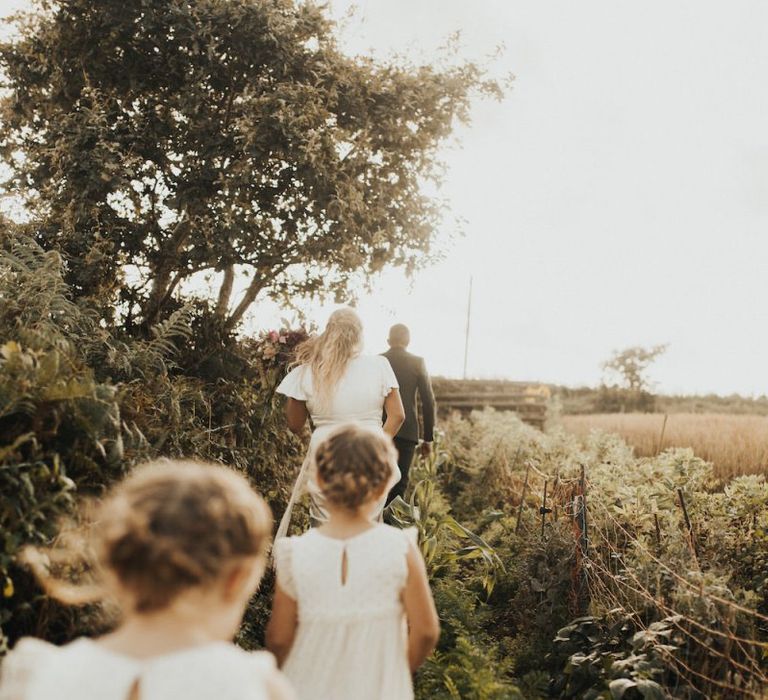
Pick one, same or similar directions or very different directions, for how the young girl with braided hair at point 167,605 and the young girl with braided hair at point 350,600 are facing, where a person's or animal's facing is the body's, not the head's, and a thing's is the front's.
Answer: same or similar directions

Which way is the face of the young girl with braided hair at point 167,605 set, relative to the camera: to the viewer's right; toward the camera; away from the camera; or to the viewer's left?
away from the camera

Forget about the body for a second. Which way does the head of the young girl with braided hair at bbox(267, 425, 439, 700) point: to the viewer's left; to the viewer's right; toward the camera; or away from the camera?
away from the camera

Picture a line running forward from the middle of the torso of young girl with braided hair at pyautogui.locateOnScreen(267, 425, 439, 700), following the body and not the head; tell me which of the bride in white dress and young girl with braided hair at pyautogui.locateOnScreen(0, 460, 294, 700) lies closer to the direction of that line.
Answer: the bride in white dress

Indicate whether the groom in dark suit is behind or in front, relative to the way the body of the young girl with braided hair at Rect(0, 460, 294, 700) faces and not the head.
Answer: in front

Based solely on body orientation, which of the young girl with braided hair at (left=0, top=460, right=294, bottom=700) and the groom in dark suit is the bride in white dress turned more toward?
the groom in dark suit

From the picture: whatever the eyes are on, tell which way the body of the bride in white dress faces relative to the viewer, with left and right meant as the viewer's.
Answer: facing away from the viewer

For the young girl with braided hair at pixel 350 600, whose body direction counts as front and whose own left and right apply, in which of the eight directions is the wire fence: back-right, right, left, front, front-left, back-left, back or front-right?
front-right

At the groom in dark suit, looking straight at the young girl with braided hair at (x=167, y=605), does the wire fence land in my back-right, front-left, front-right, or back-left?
front-left

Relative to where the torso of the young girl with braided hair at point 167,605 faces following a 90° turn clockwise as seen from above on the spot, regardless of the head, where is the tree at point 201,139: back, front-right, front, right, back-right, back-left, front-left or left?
left

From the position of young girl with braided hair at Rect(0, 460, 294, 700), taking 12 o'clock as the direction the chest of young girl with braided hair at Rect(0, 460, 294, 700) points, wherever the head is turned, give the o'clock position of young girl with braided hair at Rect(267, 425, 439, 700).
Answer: young girl with braided hair at Rect(267, 425, 439, 700) is roughly at 1 o'clock from young girl with braided hair at Rect(0, 460, 294, 700).

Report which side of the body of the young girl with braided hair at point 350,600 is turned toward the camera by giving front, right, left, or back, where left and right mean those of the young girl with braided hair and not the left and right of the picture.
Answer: back

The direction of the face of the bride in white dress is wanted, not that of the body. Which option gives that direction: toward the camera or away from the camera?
away from the camera

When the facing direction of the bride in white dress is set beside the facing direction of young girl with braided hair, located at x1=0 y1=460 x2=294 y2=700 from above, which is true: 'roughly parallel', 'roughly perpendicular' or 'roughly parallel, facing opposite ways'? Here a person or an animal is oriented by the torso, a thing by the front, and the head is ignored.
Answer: roughly parallel

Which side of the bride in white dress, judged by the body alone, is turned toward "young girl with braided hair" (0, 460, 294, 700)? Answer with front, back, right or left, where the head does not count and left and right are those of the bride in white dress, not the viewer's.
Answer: back

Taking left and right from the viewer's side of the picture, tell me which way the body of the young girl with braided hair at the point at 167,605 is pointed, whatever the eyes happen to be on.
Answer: facing away from the viewer

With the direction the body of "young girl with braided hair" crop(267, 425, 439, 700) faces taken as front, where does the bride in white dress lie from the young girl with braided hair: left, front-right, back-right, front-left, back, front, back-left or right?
front
